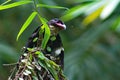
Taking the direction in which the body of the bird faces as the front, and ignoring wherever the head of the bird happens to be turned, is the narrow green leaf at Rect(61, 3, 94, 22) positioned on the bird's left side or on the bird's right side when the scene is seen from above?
on the bird's left side
